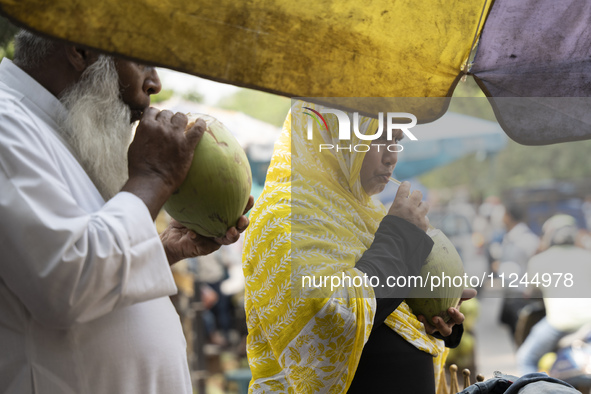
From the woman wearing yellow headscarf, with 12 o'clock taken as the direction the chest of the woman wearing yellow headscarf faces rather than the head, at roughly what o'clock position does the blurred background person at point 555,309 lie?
The blurred background person is roughly at 10 o'clock from the woman wearing yellow headscarf.

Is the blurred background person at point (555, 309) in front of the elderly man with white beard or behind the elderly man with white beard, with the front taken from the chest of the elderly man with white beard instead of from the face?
in front

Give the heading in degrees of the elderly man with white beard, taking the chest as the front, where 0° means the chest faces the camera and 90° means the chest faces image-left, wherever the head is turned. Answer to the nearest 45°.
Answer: approximately 270°

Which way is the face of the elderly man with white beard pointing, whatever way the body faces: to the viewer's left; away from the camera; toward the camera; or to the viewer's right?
to the viewer's right

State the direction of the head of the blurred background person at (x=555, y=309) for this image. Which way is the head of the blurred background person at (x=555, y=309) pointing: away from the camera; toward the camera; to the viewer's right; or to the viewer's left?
away from the camera

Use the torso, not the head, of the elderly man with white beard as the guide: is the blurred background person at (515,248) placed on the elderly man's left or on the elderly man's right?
on the elderly man's left

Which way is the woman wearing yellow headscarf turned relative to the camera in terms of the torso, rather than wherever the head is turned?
to the viewer's right

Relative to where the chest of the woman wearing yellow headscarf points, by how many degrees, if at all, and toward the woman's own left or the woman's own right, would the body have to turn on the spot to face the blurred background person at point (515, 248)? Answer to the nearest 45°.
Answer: approximately 90° to the woman's own left
